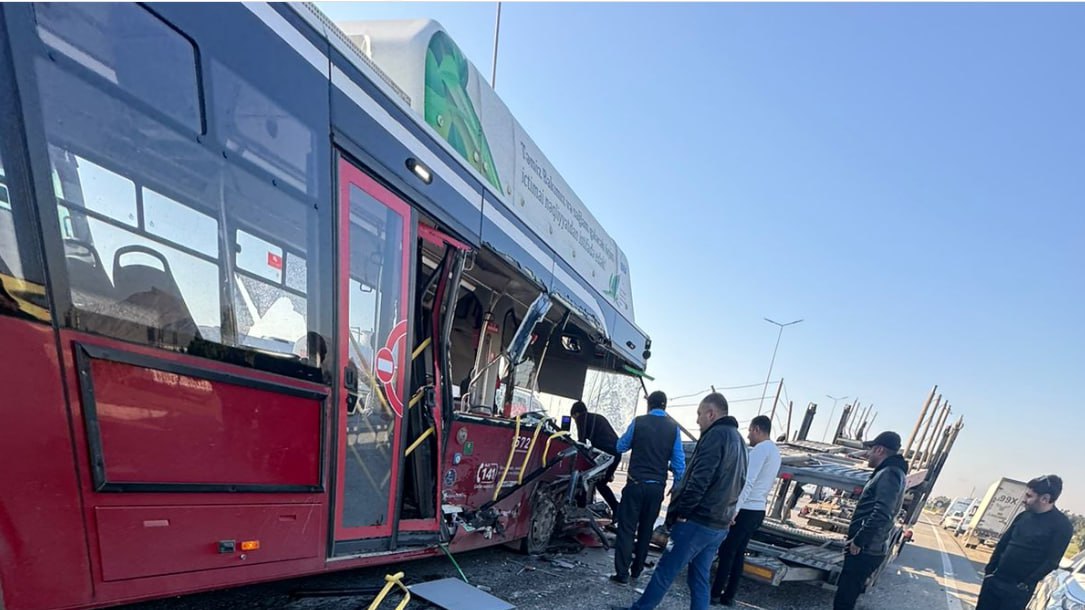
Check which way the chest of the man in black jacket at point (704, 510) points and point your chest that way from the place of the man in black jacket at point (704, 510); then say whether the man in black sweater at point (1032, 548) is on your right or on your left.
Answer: on your right

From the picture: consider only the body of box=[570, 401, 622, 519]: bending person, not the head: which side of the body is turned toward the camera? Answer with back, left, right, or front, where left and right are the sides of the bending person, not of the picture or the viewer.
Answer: left

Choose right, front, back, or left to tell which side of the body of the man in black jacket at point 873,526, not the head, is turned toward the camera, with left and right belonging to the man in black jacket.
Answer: left

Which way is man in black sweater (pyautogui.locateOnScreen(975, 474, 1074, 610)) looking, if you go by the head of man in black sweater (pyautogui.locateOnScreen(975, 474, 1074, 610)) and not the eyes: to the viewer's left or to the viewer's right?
to the viewer's left

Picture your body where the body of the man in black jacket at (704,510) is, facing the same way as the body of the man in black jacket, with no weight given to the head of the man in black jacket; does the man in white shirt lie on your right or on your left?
on your right

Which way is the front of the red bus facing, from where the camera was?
facing away from the viewer and to the right of the viewer

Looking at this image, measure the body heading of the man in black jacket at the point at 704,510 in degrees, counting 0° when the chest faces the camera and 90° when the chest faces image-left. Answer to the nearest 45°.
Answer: approximately 135°
